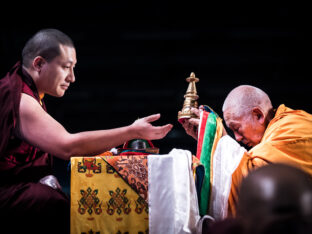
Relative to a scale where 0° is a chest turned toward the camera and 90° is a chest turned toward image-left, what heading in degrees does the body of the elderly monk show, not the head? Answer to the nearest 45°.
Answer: approximately 90°
